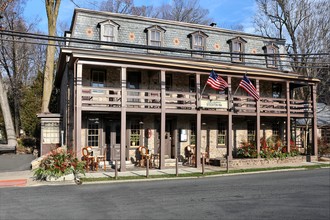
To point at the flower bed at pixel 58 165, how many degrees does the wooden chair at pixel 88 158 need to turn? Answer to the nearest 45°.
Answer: approximately 45° to its right

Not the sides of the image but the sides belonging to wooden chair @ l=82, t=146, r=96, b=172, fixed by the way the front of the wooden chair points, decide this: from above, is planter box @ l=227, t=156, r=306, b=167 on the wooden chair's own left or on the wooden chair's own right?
on the wooden chair's own left

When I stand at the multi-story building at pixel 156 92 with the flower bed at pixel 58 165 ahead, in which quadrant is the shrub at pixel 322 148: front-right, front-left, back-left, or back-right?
back-left

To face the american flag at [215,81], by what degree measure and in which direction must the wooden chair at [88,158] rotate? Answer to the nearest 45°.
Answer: approximately 45° to its left

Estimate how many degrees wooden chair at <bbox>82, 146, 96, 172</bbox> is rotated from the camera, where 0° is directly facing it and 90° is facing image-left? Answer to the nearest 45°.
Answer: approximately 315°

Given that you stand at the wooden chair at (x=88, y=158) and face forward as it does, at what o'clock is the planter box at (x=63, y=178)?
The planter box is roughly at 2 o'clock from the wooden chair.

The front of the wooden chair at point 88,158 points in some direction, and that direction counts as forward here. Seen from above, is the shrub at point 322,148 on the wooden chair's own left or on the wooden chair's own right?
on the wooden chair's own left

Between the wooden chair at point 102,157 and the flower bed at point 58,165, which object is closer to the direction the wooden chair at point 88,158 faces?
the flower bed
